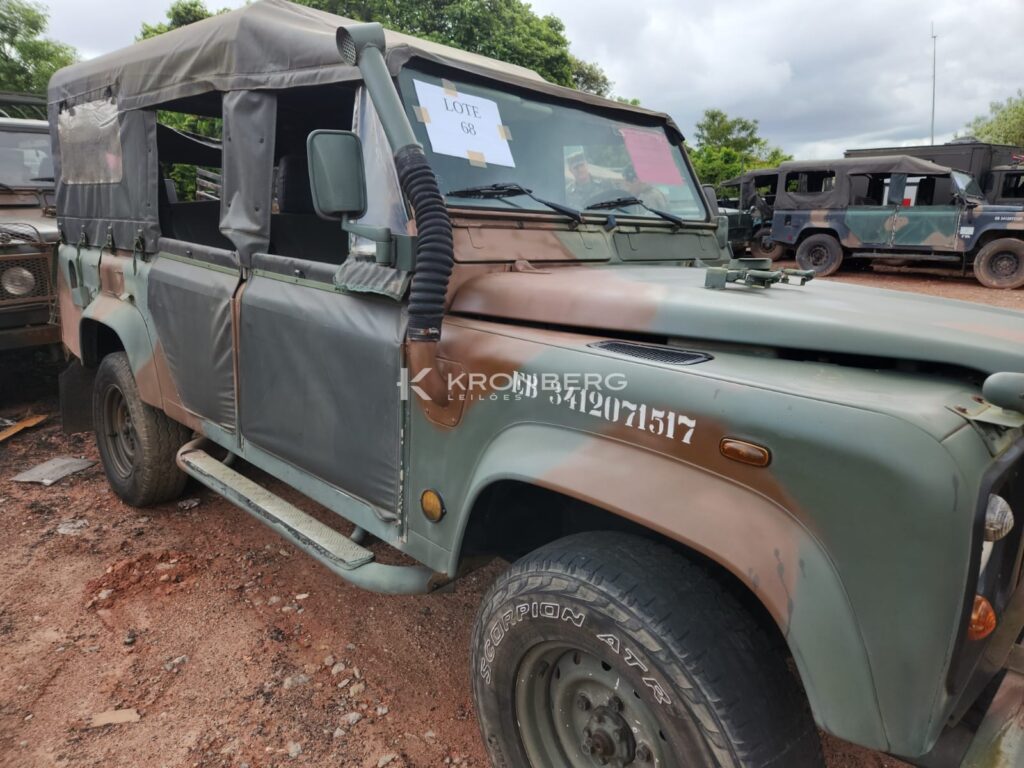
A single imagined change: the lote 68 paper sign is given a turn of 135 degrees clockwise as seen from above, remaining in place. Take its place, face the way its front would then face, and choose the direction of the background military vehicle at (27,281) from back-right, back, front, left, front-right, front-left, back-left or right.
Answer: front-right

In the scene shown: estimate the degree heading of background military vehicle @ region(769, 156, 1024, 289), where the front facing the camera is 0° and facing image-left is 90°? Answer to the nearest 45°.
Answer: approximately 270°

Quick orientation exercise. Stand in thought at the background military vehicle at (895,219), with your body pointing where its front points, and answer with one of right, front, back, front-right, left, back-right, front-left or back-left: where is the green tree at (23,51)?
back
